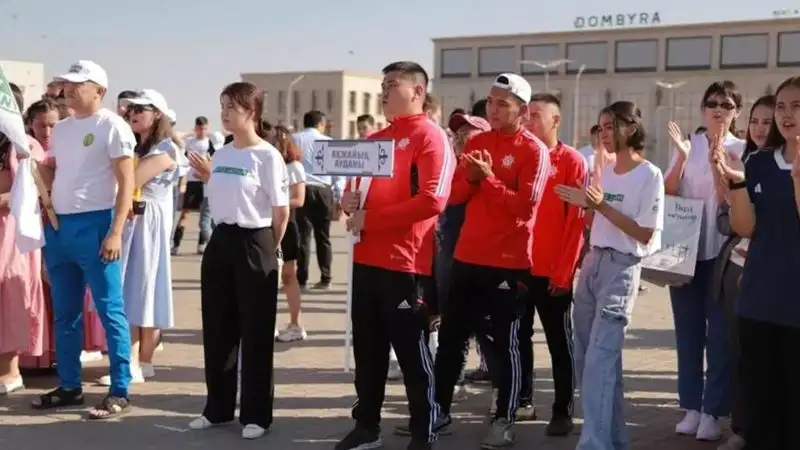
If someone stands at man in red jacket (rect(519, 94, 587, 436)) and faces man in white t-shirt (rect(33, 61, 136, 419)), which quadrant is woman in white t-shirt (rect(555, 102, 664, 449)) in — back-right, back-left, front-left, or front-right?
back-left

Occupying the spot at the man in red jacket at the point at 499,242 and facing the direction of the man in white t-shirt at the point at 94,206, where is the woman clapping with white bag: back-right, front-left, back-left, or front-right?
back-right

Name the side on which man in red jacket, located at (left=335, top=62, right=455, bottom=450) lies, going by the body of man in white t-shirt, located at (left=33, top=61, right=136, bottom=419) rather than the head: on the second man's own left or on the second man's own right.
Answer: on the second man's own left

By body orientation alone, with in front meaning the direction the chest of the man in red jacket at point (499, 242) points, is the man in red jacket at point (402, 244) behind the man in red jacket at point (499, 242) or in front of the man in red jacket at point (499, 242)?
in front

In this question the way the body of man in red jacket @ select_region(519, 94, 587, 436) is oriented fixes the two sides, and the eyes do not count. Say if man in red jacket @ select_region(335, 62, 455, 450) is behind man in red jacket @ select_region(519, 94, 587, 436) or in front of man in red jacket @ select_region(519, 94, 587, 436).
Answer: in front

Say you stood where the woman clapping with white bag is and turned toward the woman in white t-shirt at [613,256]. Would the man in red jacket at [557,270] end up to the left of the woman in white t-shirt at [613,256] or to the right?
right

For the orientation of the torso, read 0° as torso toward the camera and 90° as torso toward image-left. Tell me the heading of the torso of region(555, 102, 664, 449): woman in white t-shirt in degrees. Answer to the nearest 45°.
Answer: approximately 45°

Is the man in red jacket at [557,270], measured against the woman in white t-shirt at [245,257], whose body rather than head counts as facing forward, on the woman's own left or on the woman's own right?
on the woman's own left

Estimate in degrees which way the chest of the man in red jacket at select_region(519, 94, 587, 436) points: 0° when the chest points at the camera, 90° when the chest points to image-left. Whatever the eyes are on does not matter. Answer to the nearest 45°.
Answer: approximately 45°

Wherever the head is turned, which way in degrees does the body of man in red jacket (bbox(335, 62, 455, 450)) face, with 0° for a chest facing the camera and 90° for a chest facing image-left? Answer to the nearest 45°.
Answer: approximately 45°

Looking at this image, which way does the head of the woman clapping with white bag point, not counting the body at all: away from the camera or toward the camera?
toward the camera
